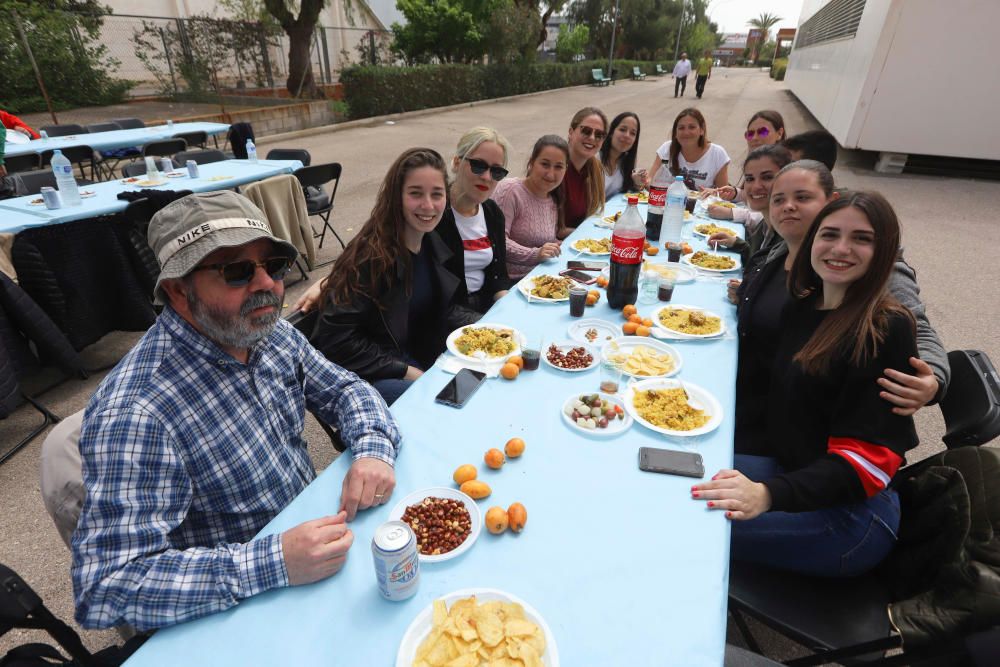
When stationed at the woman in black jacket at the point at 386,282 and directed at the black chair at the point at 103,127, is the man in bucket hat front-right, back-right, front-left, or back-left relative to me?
back-left

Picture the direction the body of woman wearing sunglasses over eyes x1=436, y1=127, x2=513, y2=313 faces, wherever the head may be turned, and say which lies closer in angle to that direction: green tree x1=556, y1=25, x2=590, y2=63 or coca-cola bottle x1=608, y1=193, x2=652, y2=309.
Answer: the coca-cola bottle

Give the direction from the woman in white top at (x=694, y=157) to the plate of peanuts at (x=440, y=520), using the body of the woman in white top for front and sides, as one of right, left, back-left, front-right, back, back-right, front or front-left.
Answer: front

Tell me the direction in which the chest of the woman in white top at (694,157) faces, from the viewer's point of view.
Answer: toward the camera

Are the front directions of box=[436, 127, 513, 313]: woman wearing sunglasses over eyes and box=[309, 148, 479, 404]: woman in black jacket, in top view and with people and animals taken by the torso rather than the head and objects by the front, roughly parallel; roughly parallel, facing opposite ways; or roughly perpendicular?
roughly parallel

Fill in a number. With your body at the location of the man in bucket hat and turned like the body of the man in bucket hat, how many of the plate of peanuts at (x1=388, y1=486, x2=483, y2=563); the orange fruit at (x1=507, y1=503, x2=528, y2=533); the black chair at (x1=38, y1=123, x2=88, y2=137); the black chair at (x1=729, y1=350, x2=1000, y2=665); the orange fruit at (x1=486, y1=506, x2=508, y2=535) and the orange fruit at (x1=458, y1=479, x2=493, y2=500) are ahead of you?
5

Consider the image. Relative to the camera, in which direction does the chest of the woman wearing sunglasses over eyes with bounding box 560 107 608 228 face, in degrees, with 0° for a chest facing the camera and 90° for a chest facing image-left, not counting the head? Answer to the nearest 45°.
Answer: approximately 315°

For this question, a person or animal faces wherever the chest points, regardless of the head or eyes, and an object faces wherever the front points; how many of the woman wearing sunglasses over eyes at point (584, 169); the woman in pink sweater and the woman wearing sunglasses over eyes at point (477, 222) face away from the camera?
0

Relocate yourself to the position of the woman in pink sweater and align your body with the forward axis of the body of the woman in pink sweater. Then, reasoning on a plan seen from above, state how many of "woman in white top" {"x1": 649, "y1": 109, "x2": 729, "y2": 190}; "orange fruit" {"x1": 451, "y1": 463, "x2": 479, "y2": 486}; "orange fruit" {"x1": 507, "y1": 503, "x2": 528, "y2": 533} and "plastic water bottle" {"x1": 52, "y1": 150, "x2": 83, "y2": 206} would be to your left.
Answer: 1

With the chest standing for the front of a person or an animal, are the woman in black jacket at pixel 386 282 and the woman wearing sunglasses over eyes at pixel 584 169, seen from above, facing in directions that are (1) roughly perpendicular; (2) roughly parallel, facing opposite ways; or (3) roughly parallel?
roughly parallel

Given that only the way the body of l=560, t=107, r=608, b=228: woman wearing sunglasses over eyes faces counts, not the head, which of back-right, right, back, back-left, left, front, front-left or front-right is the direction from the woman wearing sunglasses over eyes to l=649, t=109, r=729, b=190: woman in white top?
left

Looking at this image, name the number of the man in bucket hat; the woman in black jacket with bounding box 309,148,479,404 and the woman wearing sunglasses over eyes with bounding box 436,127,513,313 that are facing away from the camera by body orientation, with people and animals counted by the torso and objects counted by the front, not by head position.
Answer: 0

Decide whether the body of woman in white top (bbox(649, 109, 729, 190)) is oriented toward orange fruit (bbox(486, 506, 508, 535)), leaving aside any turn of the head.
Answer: yes

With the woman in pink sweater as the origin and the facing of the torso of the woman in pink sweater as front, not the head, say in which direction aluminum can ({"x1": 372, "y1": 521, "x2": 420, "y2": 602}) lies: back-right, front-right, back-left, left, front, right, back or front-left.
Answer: front-right

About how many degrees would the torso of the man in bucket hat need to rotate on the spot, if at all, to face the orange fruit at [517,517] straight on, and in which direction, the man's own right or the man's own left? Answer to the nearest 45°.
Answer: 0° — they already face it

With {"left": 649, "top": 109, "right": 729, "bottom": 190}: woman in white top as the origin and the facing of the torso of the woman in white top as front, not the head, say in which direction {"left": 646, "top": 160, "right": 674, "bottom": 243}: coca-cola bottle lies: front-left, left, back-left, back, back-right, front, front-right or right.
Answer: front

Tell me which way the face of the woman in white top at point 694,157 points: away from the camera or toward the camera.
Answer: toward the camera

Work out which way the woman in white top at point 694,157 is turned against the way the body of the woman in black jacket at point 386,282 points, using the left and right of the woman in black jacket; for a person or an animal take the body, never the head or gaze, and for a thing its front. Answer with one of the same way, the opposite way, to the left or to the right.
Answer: to the right

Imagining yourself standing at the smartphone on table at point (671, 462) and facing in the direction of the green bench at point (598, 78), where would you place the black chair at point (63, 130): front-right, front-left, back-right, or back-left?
front-left

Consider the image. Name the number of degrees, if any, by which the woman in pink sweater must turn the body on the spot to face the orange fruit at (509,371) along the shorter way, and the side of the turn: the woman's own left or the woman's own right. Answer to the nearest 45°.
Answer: approximately 45° to the woman's own right

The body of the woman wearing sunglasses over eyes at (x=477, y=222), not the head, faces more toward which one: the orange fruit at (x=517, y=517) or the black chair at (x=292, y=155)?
the orange fruit
